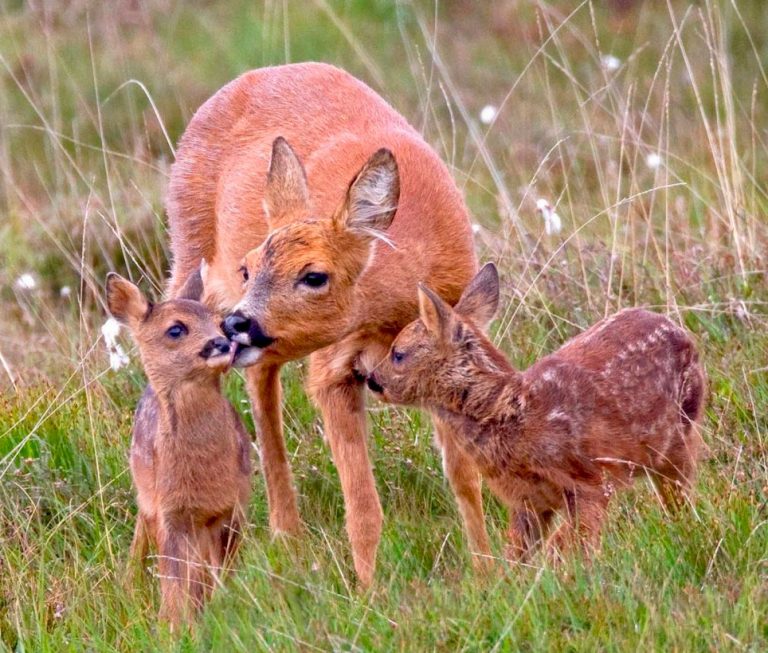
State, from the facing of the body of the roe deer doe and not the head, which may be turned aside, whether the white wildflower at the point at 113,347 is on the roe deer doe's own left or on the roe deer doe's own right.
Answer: on the roe deer doe's own right

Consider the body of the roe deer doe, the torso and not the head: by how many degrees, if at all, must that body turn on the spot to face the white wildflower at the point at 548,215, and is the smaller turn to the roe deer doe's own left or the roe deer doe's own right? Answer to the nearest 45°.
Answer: approximately 135° to the roe deer doe's own left

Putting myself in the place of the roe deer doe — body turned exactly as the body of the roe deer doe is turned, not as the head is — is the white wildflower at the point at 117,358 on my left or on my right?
on my right

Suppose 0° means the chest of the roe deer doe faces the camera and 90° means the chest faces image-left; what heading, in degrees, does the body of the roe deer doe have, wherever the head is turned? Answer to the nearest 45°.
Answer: approximately 0°

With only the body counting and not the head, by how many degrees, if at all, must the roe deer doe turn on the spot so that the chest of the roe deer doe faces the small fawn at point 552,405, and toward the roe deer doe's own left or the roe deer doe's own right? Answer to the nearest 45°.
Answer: approximately 45° to the roe deer doe's own left
